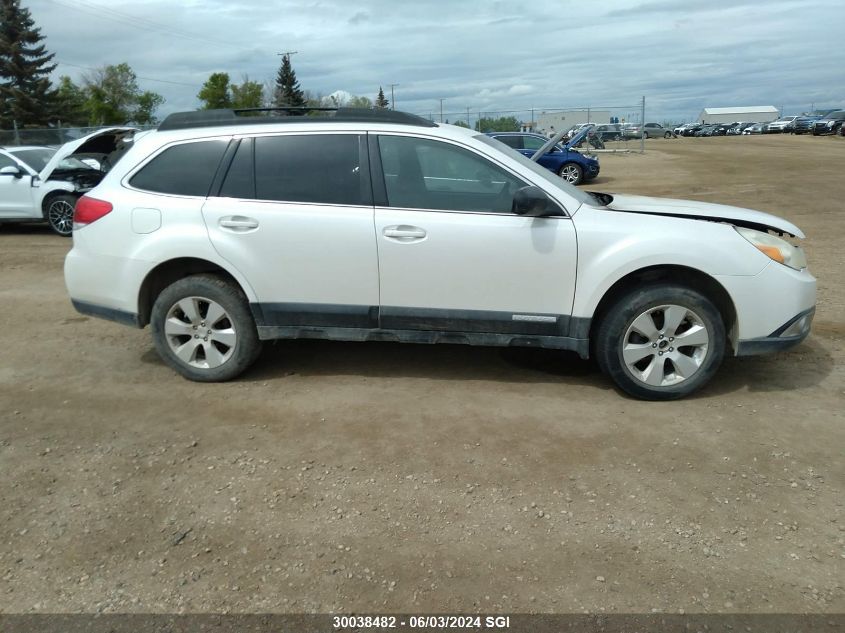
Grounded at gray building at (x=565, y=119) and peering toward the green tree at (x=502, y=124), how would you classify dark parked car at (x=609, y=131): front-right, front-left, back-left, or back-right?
back-left

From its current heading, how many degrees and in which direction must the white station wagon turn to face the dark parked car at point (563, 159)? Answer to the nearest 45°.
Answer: approximately 90° to its left

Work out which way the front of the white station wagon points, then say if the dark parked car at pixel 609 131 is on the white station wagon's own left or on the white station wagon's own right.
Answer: on the white station wagon's own left

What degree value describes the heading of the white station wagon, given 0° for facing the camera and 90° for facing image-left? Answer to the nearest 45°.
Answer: approximately 270°

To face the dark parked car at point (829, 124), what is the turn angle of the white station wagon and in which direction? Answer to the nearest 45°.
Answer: approximately 45° to its left

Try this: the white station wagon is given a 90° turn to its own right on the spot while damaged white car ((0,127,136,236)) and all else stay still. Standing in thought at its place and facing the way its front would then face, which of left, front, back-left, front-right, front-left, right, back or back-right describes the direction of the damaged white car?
back-right

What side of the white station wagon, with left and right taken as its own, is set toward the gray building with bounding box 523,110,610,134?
left
